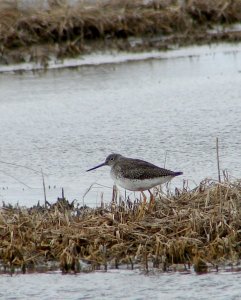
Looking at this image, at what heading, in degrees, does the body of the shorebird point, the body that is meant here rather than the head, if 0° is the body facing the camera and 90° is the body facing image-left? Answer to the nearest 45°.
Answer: approximately 90°
